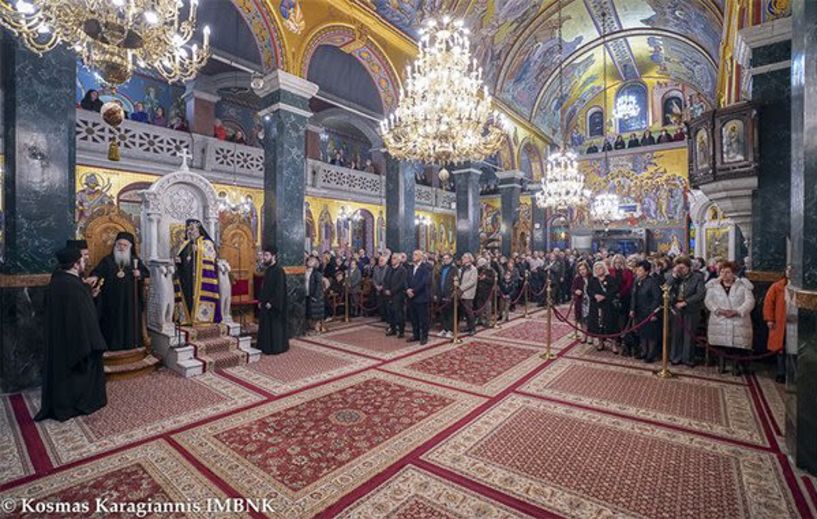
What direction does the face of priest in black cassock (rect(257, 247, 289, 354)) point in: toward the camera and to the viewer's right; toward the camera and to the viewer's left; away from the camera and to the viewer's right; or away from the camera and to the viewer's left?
toward the camera and to the viewer's left

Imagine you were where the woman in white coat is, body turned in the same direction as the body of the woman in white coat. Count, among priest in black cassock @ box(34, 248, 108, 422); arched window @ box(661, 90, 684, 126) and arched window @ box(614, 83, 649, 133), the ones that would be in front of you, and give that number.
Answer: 1

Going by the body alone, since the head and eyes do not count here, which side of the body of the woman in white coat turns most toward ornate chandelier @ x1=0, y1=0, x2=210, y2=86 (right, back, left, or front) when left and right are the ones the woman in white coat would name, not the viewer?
front

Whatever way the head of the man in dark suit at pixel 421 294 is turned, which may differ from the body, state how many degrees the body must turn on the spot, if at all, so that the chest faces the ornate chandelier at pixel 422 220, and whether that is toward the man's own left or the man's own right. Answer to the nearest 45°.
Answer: approximately 135° to the man's own right

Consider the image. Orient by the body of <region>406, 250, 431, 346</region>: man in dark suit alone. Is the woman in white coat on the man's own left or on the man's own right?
on the man's own left

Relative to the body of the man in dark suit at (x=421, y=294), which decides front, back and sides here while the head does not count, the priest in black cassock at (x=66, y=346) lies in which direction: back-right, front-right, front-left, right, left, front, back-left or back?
front

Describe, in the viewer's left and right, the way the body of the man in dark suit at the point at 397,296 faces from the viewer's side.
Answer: facing the viewer and to the left of the viewer

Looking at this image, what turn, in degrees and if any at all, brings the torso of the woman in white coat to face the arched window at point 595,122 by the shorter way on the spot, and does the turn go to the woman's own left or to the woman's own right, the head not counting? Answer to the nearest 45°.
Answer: approximately 135° to the woman's own right

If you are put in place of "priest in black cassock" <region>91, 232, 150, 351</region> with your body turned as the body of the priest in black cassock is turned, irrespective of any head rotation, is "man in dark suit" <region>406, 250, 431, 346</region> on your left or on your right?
on your left

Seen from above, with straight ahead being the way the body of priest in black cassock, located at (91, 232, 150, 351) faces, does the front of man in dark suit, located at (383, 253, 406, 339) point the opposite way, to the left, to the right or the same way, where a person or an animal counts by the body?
to the right

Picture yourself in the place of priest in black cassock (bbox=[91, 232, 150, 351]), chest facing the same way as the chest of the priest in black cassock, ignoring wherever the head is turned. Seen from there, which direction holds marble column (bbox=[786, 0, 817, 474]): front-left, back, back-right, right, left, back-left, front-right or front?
front-left

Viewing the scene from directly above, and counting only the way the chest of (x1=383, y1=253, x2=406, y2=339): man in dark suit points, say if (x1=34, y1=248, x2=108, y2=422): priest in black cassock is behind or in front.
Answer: in front

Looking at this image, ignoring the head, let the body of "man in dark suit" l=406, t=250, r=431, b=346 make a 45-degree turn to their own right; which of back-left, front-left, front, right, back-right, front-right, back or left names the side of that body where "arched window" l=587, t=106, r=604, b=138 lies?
back-right

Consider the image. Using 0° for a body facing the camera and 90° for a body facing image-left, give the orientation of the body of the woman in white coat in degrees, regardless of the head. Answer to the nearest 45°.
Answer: approximately 45°

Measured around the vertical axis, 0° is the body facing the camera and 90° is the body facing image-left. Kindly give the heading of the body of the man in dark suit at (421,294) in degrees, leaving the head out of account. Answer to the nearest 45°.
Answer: approximately 45°

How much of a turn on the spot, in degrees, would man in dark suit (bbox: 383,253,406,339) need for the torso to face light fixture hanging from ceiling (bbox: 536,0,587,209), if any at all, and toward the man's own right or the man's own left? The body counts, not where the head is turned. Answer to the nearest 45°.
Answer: approximately 180°

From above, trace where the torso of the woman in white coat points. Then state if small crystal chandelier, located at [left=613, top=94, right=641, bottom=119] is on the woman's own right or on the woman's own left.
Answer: on the woman's own right

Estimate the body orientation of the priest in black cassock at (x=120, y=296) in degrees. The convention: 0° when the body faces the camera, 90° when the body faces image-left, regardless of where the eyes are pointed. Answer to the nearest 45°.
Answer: approximately 0°
